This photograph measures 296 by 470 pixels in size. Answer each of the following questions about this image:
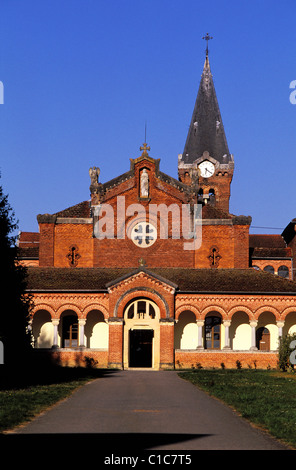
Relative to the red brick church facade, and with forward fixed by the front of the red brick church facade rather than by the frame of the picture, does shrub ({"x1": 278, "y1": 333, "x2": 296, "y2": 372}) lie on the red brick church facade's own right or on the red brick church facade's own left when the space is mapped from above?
on the red brick church facade's own left

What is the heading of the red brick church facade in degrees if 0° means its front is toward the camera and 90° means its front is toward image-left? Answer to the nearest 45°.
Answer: approximately 0°

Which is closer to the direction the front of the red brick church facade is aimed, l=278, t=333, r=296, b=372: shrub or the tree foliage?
the tree foliage
